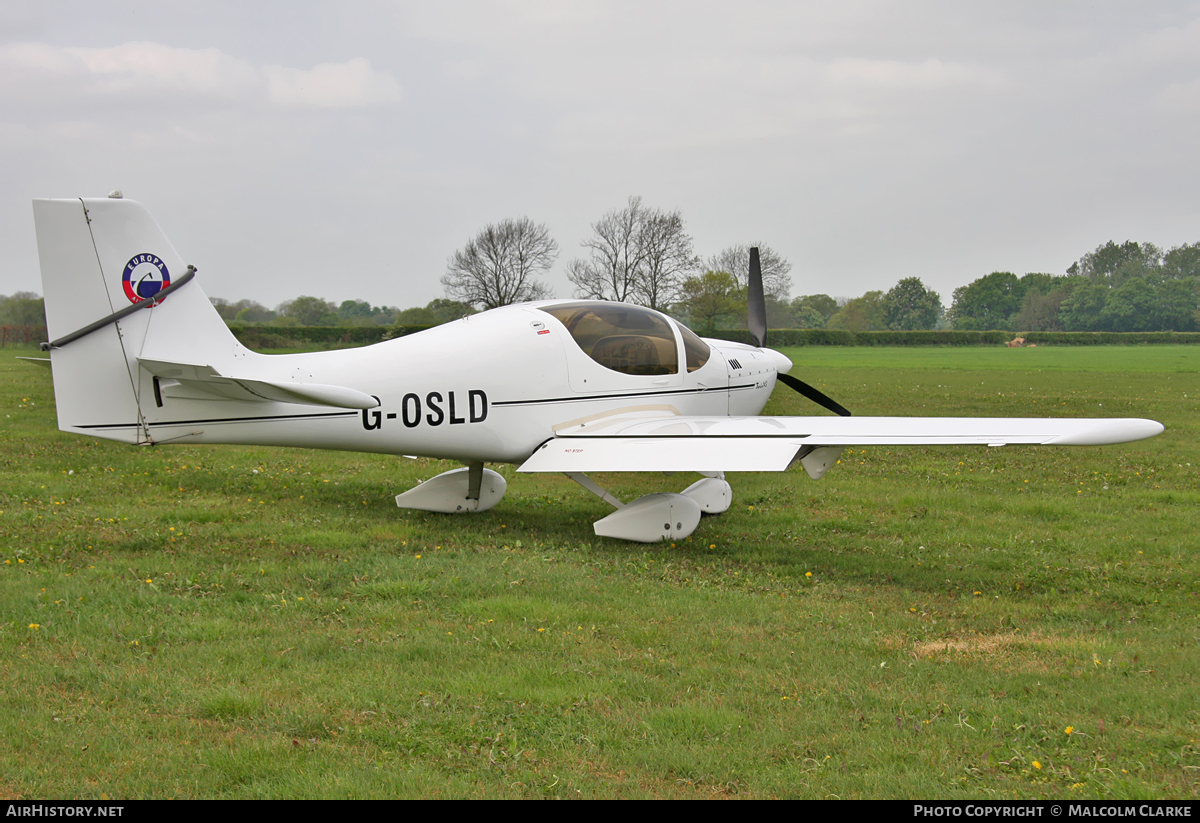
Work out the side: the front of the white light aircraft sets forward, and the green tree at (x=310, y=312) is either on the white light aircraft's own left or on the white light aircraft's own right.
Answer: on the white light aircraft's own left

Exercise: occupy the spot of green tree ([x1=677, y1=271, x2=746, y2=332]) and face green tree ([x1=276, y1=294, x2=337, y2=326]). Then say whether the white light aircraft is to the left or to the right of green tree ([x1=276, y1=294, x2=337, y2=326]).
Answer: left

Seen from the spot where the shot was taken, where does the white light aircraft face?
facing away from the viewer and to the right of the viewer

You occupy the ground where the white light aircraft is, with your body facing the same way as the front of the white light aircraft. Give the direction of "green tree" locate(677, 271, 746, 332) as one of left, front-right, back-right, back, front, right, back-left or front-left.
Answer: front-left
